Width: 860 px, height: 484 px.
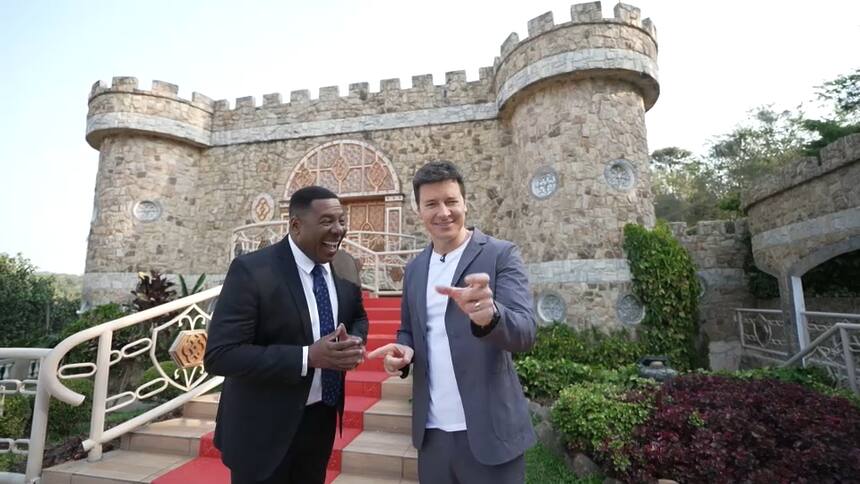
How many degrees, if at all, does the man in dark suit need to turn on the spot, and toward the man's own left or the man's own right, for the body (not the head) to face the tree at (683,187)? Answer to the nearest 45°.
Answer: approximately 90° to the man's own left

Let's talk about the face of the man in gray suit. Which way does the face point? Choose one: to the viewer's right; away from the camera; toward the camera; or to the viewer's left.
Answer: toward the camera

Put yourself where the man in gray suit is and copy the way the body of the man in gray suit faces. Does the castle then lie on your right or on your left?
on your right

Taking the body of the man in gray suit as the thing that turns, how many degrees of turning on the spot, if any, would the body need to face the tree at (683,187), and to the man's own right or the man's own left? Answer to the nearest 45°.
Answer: approximately 180°

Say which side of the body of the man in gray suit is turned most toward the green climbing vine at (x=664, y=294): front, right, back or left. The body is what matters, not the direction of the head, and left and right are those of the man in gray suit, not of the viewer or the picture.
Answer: back

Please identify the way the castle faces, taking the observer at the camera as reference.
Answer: facing the viewer

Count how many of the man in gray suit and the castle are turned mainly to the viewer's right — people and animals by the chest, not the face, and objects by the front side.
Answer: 0

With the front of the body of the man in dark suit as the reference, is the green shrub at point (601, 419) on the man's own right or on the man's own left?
on the man's own left

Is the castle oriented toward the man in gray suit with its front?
yes

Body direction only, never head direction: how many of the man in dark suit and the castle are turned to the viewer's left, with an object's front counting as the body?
0

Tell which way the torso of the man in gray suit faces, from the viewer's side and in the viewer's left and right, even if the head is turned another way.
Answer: facing the viewer and to the left of the viewer

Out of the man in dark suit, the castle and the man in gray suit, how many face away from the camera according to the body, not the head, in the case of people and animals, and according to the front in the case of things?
0

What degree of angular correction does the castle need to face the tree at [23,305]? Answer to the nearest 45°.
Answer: approximately 90° to its right

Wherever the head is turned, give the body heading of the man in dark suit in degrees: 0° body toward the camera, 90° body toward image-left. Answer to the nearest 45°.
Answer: approximately 315°

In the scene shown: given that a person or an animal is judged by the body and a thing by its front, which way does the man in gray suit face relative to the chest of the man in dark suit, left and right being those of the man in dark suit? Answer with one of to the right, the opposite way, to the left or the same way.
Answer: to the right
